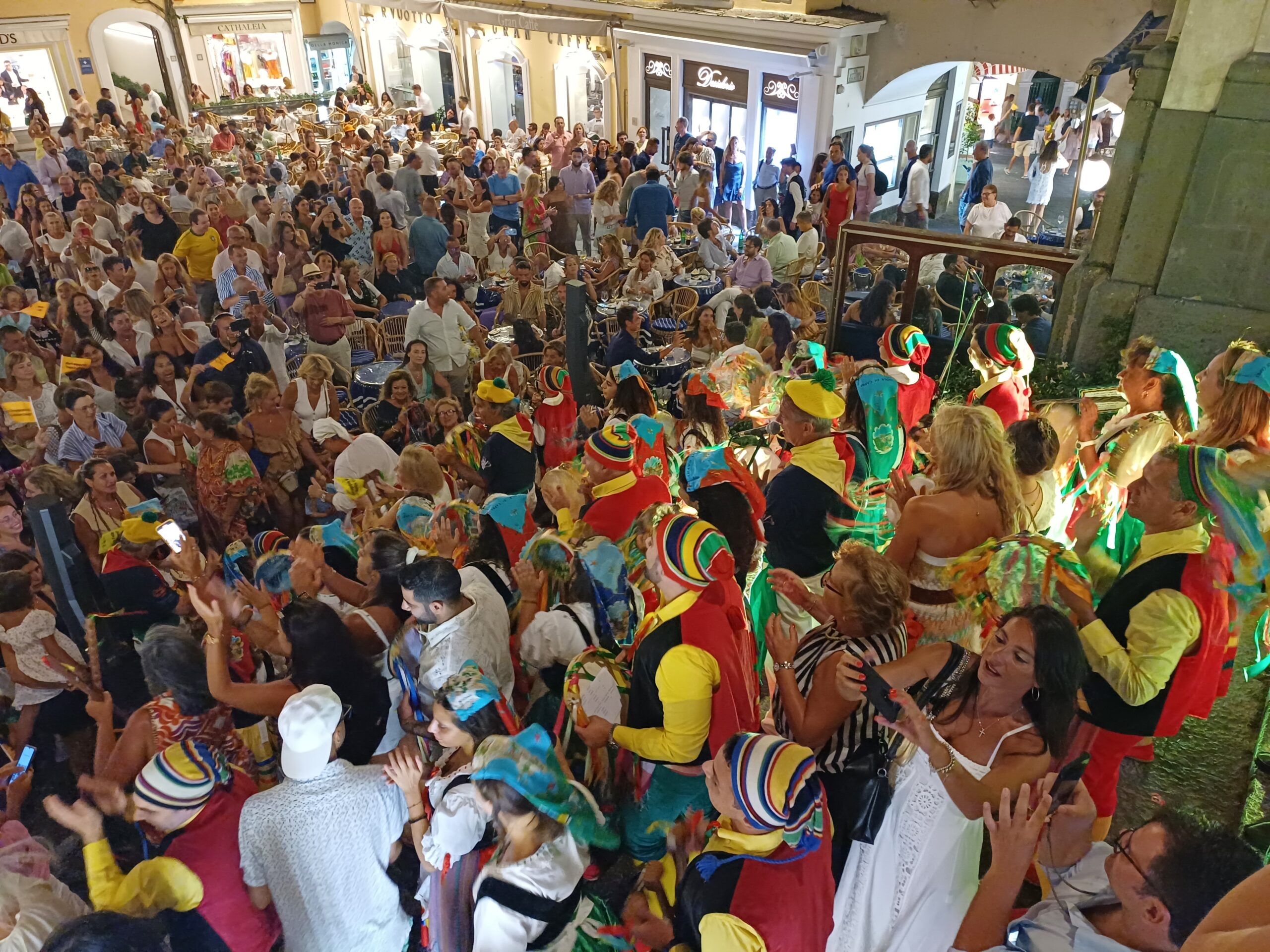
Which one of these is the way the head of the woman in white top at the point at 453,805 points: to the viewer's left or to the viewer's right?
to the viewer's left

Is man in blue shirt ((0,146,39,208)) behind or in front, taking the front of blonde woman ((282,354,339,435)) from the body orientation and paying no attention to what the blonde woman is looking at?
behind

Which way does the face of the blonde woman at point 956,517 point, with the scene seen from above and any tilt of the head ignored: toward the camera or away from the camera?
away from the camera

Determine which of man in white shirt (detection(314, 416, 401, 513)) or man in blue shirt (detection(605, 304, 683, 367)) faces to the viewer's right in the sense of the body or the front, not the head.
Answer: the man in blue shirt

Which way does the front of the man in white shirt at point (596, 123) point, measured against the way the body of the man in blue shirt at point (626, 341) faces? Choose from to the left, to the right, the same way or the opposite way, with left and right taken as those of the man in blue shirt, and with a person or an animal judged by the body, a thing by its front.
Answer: to the right

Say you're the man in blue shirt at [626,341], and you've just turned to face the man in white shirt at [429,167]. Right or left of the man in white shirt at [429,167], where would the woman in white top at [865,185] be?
right
